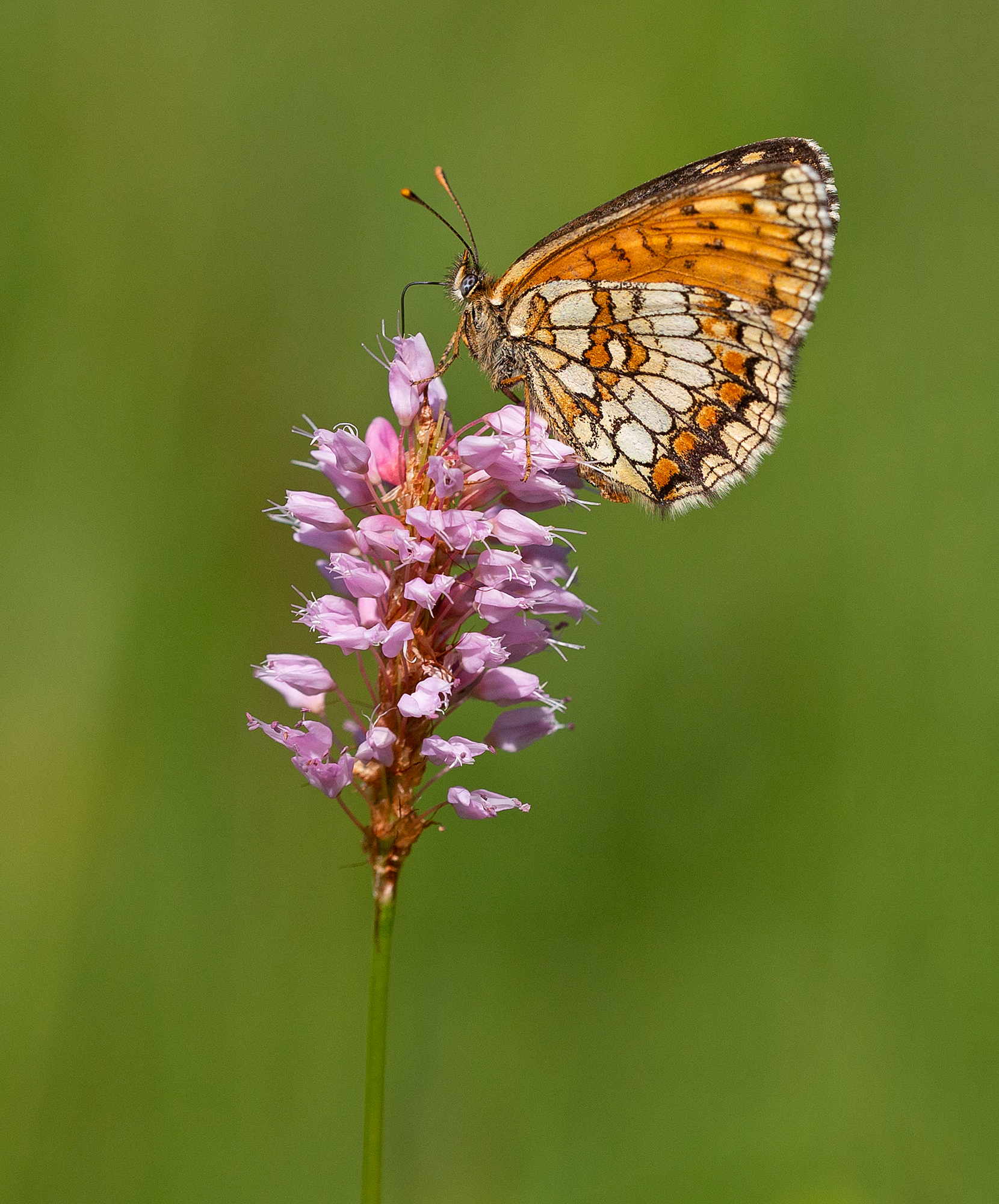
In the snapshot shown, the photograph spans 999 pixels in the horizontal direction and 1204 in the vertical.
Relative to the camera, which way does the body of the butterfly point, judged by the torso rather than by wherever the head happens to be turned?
to the viewer's left
